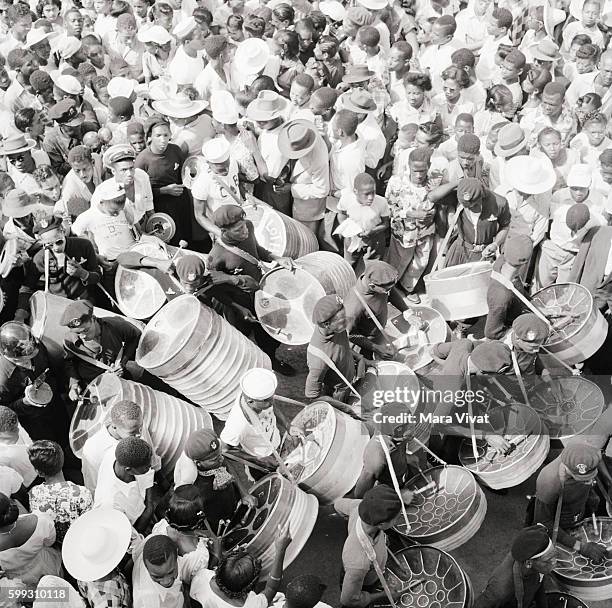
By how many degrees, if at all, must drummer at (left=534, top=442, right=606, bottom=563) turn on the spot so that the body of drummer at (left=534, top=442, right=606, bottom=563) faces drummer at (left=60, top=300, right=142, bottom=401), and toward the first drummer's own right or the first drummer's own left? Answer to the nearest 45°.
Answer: approximately 135° to the first drummer's own right

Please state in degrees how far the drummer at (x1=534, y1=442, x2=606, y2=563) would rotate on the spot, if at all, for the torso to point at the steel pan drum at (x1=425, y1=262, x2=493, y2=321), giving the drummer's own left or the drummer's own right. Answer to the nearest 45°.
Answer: approximately 180°

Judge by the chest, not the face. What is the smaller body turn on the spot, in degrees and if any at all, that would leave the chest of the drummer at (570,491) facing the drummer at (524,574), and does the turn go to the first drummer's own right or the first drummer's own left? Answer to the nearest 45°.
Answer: approximately 45° to the first drummer's own right

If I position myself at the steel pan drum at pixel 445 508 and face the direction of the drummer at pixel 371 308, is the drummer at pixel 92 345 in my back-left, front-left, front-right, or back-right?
front-left

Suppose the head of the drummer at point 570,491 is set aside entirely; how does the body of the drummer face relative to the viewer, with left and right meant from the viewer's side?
facing the viewer and to the right of the viewer

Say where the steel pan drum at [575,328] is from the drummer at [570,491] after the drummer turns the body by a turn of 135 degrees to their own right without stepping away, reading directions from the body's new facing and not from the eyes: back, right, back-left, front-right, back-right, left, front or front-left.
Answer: right

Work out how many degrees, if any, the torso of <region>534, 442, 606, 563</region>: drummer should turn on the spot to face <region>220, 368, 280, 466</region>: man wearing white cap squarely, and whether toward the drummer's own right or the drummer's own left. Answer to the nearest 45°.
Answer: approximately 135° to the drummer's own right

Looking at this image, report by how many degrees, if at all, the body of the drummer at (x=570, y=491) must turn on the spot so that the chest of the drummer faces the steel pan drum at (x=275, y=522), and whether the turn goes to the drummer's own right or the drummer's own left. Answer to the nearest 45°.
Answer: approximately 90° to the drummer's own right

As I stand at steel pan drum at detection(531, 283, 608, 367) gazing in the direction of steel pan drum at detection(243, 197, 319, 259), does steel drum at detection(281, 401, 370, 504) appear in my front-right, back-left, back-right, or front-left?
front-left
